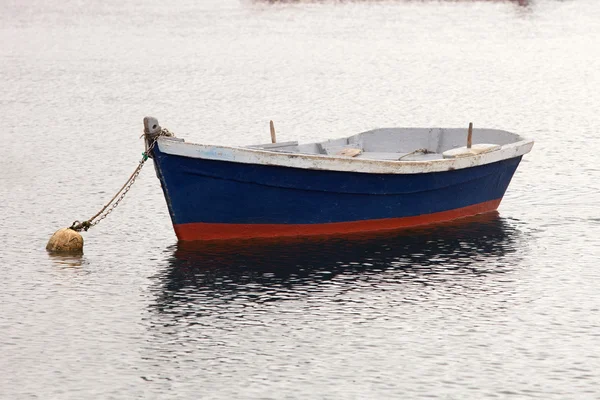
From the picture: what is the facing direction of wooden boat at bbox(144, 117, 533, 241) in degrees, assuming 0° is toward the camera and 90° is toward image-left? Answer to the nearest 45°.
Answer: approximately 45°

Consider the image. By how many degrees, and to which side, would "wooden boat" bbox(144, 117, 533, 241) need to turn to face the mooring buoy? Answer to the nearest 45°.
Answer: approximately 45° to its right
